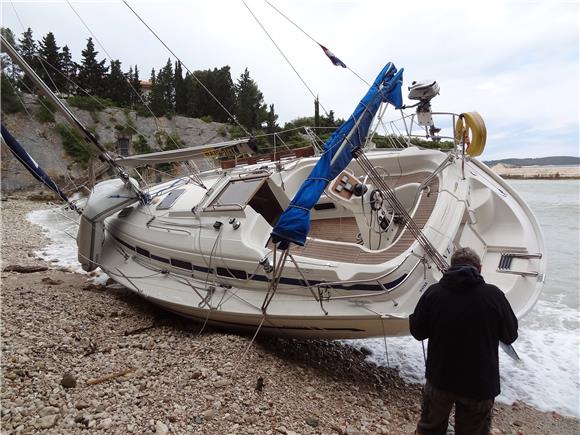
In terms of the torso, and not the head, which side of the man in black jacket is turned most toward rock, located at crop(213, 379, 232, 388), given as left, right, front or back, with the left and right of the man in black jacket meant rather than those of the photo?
left

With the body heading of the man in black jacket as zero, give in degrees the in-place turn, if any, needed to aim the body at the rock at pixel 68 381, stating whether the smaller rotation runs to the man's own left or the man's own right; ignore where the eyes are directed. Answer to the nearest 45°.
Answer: approximately 90° to the man's own left

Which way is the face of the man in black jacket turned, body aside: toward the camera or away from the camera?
away from the camera

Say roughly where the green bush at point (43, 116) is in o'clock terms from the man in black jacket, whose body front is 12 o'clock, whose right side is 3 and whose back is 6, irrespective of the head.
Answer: The green bush is roughly at 10 o'clock from the man in black jacket.

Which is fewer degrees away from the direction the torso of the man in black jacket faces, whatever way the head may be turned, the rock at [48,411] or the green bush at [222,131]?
the green bush

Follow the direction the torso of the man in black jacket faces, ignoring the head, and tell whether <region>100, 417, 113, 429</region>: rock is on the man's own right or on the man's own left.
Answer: on the man's own left

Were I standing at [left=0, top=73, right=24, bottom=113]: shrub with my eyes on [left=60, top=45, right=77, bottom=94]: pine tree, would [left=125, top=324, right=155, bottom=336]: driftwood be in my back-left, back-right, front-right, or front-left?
back-right

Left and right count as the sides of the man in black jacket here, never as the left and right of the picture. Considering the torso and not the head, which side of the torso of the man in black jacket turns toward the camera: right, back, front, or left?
back

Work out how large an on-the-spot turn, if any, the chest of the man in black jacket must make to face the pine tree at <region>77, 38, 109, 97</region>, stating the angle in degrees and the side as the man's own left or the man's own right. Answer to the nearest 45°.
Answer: approximately 45° to the man's own left

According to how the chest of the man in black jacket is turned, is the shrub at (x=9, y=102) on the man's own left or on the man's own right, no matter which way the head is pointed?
on the man's own left

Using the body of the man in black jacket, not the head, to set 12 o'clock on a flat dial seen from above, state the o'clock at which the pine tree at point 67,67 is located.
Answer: The pine tree is roughly at 10 o'clock from the man in black jacket.
